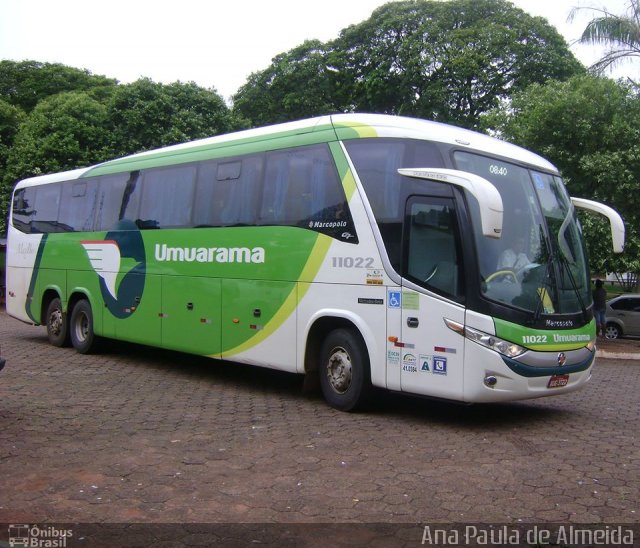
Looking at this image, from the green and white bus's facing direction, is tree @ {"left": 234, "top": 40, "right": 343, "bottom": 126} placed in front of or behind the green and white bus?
behind

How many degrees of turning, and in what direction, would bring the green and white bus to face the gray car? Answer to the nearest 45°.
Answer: approximately 90° to its left

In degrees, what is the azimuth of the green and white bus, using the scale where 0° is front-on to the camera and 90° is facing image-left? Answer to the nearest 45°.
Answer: approximately 315°

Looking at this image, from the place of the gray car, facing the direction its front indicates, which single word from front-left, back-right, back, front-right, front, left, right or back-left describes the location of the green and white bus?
right

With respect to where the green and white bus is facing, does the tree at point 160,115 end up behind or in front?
behind

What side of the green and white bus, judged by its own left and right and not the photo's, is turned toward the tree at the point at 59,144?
back

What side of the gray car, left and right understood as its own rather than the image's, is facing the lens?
right
